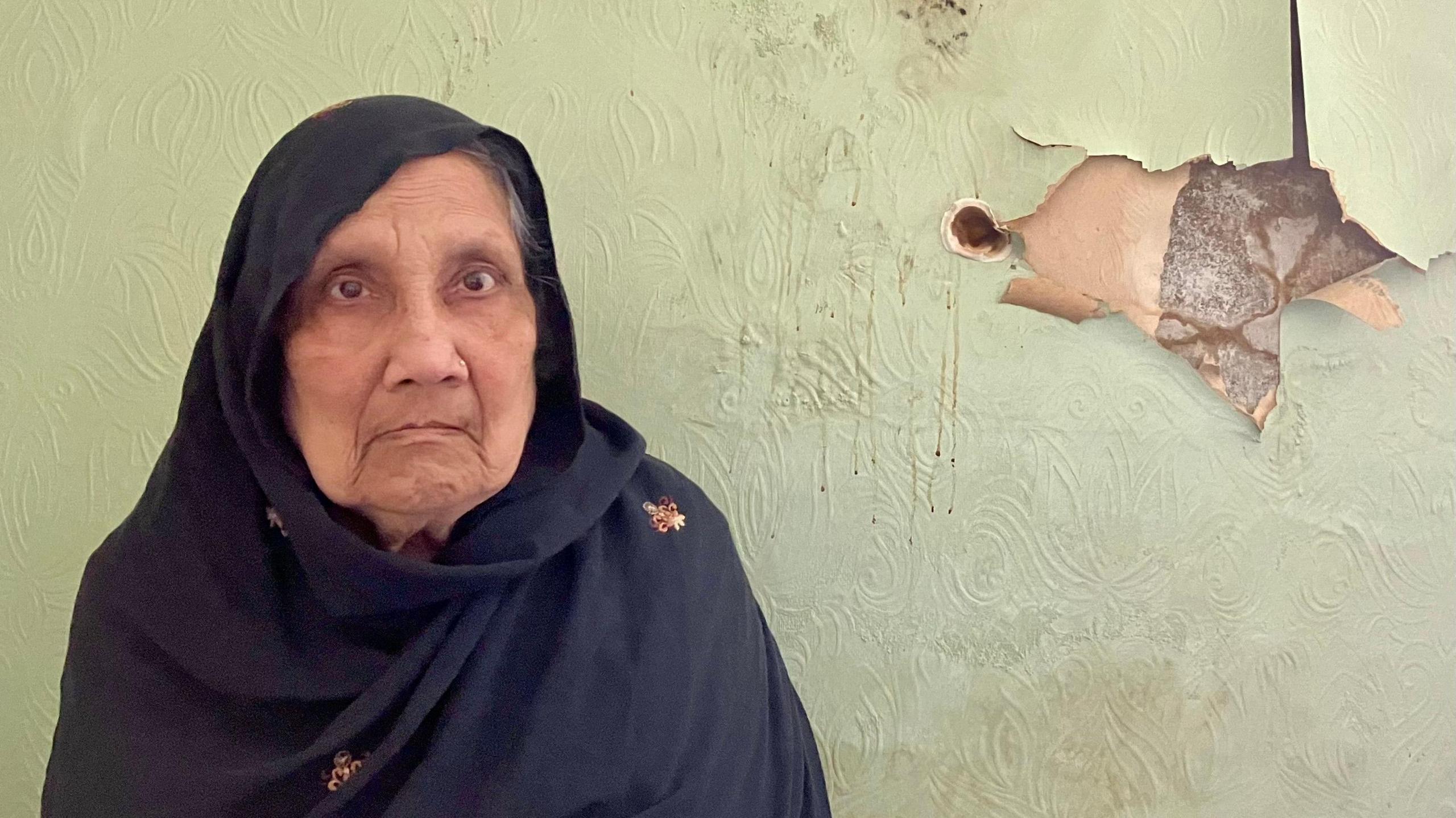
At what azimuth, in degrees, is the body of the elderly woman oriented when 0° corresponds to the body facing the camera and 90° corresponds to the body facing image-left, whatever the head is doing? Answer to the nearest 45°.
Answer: approximately 0°
